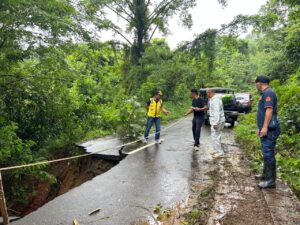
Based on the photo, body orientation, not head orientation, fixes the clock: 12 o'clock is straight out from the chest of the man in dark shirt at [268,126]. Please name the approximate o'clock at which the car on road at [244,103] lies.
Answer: The car on road is roughly at 3 o'clock from the man in dark shirt.

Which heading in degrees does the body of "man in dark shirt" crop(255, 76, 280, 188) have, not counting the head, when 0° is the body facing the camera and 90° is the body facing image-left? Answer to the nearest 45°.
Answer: approximately 90°

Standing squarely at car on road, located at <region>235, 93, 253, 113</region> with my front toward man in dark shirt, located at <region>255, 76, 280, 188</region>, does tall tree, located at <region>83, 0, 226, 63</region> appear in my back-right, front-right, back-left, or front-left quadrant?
back-right

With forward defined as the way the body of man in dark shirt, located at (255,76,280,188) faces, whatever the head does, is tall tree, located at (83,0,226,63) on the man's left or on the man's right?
on the man's right
